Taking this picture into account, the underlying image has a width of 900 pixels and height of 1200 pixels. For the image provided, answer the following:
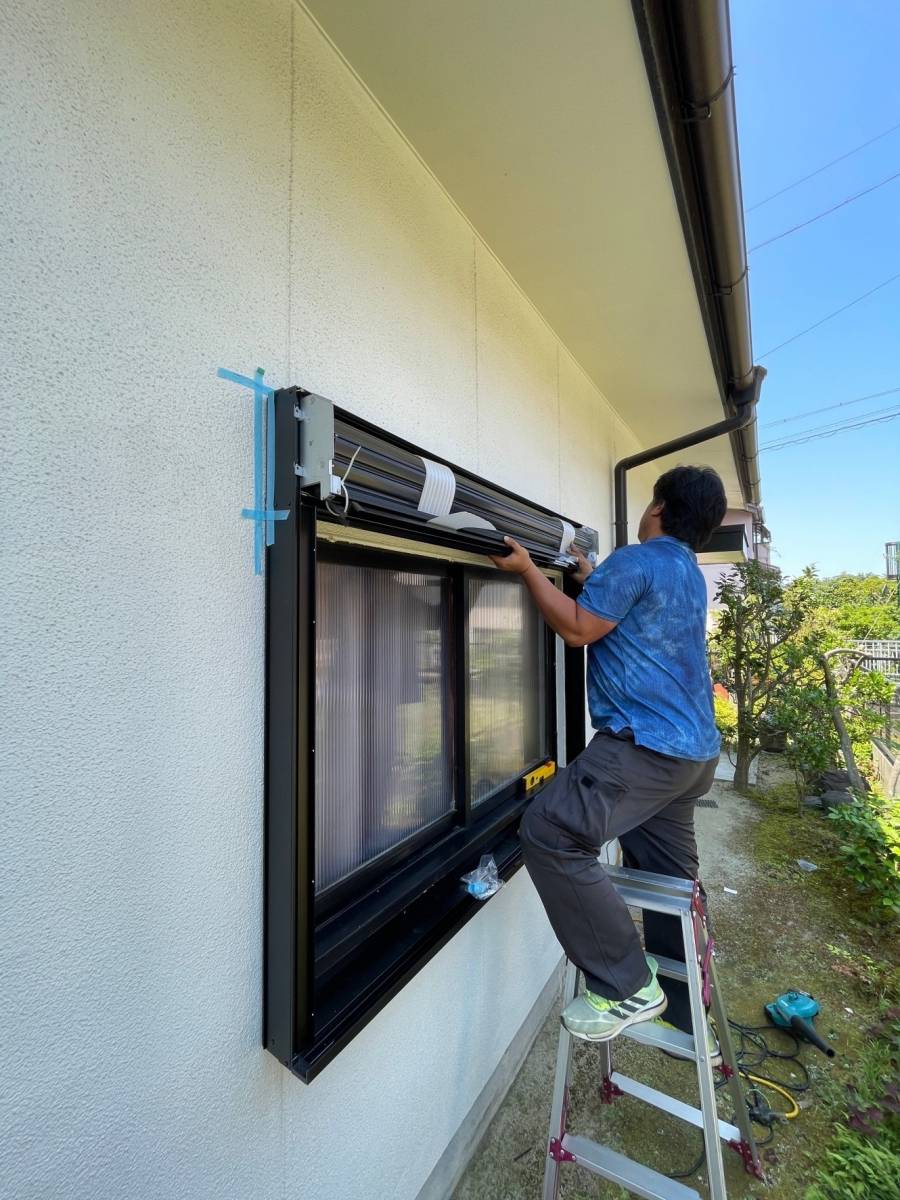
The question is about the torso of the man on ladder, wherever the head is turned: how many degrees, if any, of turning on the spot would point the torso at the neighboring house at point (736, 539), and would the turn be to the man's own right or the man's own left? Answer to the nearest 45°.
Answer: approximately 45° to the man's own right

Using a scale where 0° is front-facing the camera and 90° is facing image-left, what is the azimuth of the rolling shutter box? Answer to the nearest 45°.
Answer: approximately 315°

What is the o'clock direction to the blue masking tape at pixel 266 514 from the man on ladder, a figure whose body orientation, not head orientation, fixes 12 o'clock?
The blue masking tape is roughly at 9 o'clock from the man on ladder.

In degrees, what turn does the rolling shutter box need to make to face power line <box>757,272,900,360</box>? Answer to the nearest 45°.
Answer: approximately 90° to its left

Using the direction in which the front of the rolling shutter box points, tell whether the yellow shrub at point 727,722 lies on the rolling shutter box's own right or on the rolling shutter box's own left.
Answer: on the rolling shutter box's own left

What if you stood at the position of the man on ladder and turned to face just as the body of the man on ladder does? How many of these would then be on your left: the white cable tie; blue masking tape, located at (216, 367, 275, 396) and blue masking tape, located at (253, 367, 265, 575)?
3

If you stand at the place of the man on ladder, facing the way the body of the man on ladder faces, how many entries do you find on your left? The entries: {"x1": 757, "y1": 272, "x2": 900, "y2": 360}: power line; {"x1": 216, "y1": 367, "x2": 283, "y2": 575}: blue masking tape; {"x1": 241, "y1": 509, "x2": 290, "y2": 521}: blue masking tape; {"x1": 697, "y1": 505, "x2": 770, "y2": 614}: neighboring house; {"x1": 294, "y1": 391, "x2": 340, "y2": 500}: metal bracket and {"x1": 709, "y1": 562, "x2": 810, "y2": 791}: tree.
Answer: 3

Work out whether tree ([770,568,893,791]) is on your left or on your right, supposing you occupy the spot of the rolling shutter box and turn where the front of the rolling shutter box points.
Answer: on your left

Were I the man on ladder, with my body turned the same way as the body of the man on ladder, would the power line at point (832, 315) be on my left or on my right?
on my right

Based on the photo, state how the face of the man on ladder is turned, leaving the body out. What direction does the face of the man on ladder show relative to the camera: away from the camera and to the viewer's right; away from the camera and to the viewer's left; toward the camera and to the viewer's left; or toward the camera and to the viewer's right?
away from the camera and to the viewer's left

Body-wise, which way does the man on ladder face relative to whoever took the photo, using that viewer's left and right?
facing away from the viewer and to the left of the viewer

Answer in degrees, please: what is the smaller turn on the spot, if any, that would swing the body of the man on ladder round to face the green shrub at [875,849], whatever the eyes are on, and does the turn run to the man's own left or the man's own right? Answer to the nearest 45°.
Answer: approximately 90° to the man's own right
